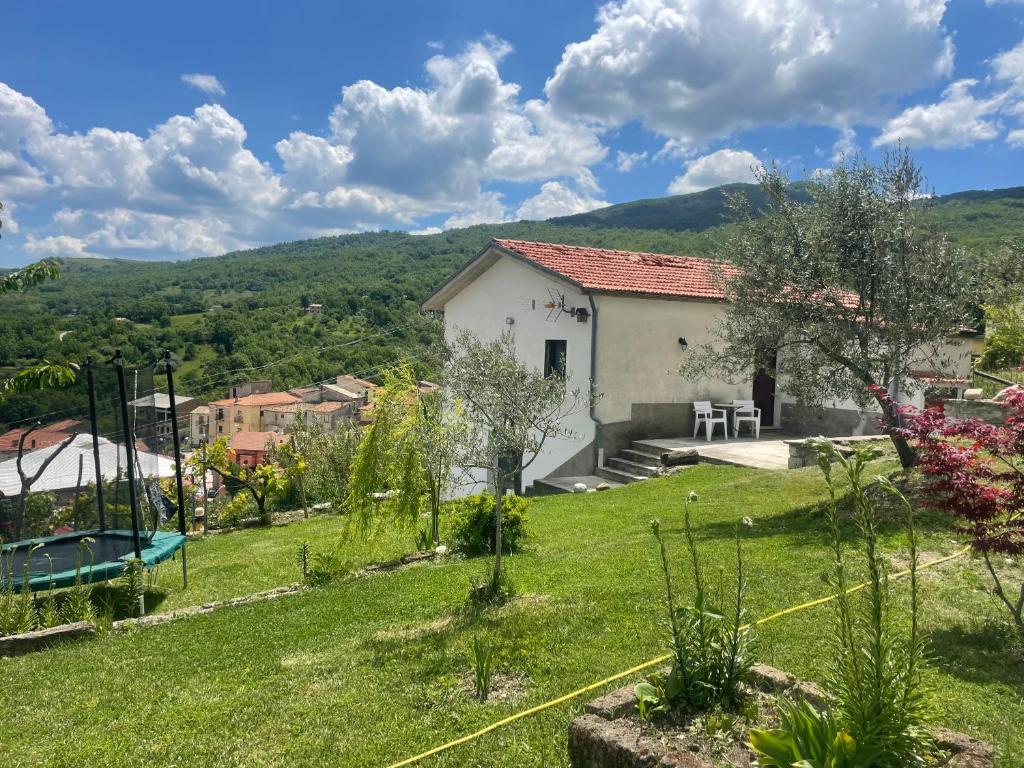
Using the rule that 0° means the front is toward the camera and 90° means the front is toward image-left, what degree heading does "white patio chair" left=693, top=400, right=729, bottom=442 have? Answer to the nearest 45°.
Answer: approximately 315°

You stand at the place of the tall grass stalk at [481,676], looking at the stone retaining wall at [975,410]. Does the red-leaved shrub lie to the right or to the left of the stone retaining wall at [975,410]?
right

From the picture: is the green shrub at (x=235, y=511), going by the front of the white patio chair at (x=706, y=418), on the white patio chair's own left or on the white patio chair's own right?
on the white patio chair's own right

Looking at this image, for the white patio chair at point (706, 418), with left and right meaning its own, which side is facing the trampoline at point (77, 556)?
right

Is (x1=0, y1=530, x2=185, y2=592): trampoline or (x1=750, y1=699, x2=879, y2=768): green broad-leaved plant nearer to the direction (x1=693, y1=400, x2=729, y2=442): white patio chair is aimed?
the green broad-leaved plant

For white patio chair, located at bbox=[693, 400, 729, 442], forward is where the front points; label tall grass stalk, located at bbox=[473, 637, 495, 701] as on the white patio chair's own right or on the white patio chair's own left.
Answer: on the white patio chair's own right

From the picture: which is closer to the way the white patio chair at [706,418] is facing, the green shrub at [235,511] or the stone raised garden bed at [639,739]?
the stone raised garden bed

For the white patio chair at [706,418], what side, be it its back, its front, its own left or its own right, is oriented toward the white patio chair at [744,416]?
left

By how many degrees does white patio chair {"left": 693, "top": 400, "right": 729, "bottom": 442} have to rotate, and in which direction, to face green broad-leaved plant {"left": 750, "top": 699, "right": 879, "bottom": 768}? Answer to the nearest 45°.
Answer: approximately 45° to its right

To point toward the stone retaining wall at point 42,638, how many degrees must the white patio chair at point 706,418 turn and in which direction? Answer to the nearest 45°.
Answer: approximately 90° to its right
